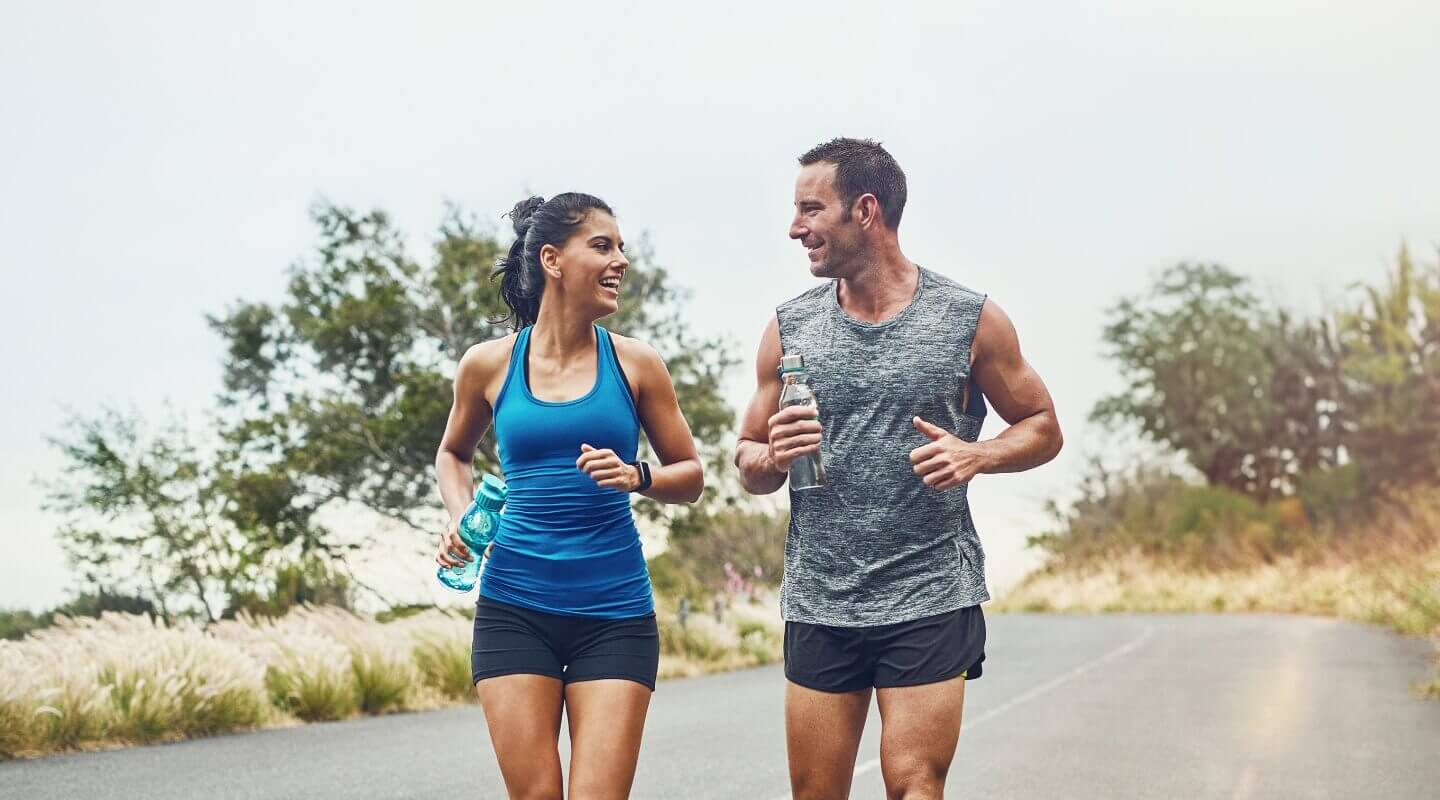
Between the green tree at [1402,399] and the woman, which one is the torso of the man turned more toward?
the woman

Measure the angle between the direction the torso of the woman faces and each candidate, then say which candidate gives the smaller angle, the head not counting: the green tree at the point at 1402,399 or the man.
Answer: the man

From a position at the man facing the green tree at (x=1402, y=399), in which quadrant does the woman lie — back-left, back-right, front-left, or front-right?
back-left

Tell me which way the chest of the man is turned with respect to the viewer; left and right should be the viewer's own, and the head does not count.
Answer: facing the viewer

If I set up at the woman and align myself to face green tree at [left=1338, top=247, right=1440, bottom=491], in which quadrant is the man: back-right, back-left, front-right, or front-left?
front-right

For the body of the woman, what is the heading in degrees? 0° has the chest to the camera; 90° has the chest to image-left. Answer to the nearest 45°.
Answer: approximately 0°

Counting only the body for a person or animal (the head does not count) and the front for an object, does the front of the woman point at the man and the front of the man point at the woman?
no

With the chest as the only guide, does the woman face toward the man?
no

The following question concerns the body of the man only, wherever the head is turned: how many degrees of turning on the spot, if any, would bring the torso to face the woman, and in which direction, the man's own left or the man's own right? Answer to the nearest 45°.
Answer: approximately 90° to the man's own right

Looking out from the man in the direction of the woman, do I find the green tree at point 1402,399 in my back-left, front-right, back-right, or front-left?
back-right

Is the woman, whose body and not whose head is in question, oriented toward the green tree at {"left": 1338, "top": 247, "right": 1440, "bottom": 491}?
no

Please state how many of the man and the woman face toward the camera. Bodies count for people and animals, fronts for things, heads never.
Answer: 2

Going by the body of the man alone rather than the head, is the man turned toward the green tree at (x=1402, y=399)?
no

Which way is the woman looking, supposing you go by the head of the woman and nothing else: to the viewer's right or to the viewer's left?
to the viewer's right

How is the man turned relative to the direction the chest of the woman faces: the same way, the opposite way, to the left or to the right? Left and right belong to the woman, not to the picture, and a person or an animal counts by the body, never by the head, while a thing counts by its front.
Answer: the same way
